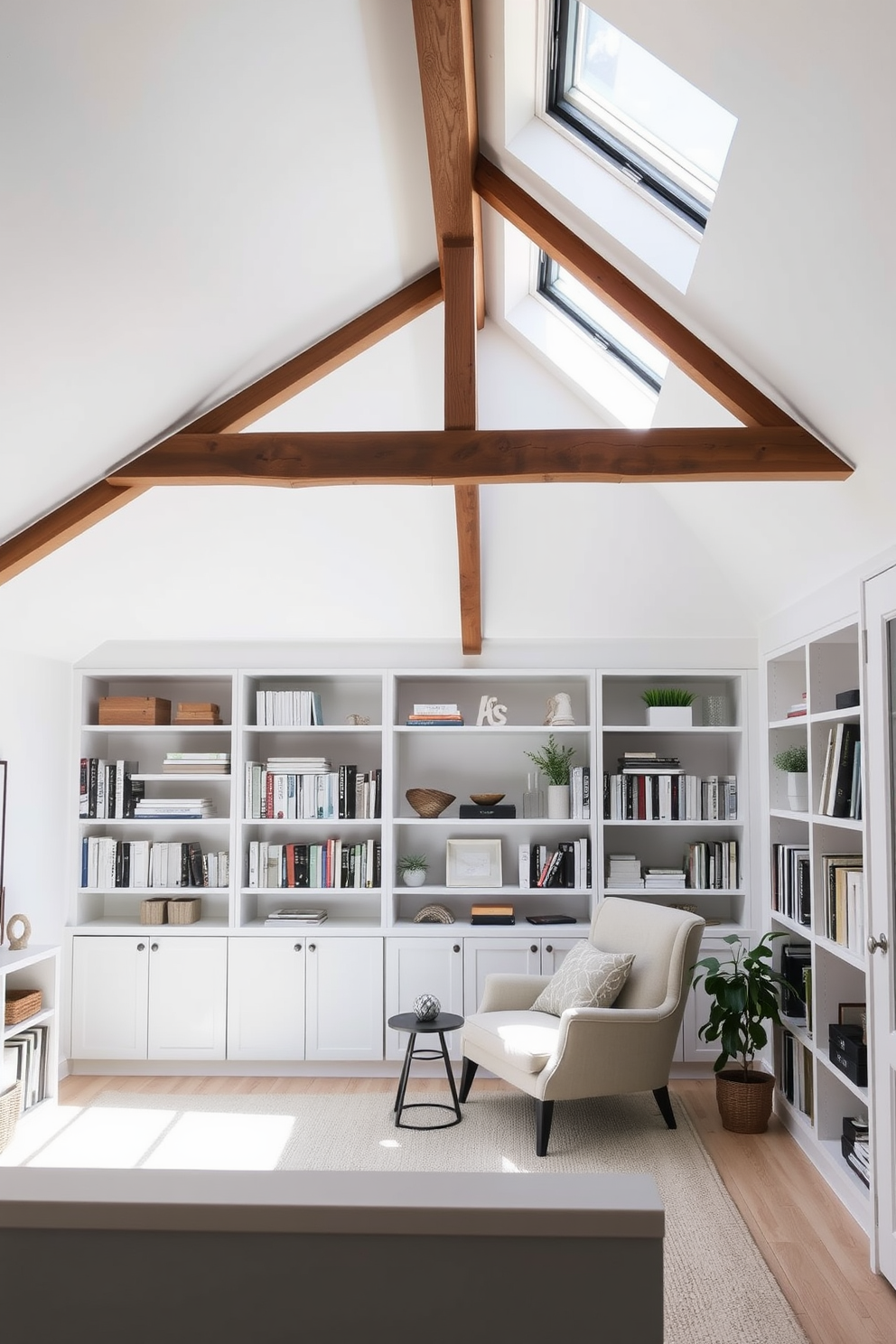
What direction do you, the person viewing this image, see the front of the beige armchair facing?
facing the viewer and to the left of the viewer

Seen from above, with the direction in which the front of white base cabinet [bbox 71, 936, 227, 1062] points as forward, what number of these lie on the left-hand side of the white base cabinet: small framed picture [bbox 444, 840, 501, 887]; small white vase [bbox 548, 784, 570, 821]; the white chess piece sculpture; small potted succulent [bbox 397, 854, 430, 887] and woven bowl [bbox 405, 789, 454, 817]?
5

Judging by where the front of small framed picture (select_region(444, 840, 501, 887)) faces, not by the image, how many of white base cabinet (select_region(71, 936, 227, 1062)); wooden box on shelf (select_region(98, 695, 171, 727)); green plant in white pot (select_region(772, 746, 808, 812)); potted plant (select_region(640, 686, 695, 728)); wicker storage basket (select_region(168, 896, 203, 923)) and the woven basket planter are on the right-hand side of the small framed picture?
3

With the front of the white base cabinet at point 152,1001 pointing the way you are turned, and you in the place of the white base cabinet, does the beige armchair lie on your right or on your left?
on your left

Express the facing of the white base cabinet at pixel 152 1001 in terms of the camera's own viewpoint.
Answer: facing the viewer

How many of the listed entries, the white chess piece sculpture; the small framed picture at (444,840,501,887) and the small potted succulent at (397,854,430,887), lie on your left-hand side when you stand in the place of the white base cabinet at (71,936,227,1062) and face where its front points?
3

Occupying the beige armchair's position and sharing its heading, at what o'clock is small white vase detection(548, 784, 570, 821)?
The small white vase is roughly at 4 o'clock from the beige armchair.

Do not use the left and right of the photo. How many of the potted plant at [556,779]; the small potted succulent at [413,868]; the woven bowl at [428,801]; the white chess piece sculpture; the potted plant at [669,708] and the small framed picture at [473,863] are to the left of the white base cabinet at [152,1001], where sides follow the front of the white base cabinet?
6

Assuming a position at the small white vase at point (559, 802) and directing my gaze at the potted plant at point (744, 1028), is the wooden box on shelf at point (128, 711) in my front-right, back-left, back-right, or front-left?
back-right

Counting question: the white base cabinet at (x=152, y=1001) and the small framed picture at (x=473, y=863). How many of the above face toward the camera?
2

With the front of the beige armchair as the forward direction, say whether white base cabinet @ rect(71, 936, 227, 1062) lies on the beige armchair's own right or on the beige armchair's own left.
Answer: on the beige armchair's own right

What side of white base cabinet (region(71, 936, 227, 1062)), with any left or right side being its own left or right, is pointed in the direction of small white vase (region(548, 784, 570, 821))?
left

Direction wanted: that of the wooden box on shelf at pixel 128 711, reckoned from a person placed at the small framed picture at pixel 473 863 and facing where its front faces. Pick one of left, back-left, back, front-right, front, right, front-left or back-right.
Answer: right

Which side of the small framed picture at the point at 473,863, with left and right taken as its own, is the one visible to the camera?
front

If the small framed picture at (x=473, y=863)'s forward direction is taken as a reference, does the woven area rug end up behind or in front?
in front
